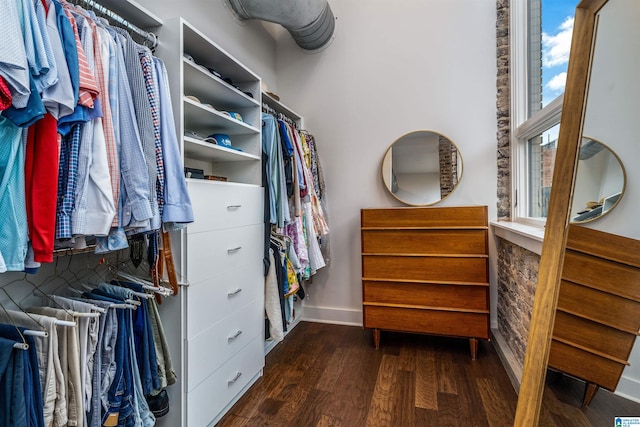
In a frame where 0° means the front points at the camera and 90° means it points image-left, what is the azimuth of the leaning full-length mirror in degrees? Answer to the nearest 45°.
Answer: approximately 45°

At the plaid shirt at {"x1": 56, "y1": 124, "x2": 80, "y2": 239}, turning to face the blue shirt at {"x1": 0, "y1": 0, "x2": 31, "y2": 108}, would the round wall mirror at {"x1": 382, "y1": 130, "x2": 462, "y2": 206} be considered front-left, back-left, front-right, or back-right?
back-left

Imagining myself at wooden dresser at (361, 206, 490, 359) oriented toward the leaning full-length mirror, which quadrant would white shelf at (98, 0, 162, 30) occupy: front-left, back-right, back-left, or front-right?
front-right

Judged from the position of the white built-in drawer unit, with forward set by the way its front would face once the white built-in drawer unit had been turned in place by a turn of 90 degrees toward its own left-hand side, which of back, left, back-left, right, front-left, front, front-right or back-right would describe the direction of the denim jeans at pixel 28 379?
back

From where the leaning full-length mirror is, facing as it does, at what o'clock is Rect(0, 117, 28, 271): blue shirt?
The blue shirt is roughly at 12 o'clock from the leaning full-length mirror.

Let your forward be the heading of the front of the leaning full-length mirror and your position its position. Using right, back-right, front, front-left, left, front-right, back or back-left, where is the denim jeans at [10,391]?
front

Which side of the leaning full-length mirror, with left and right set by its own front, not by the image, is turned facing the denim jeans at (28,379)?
front

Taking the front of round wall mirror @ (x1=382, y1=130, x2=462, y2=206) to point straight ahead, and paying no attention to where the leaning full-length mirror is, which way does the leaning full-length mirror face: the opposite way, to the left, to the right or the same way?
to the right

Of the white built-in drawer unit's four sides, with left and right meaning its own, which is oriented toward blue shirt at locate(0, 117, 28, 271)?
right

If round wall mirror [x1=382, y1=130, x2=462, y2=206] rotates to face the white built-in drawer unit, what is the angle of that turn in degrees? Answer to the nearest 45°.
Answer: approximately 45° to its right

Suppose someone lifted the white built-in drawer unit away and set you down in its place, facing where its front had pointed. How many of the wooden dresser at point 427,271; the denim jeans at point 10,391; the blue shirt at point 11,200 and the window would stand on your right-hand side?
2

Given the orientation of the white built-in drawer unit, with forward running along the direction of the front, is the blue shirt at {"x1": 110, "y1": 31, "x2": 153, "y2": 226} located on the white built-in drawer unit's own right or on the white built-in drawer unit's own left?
on the white built-in drawer unit's own right

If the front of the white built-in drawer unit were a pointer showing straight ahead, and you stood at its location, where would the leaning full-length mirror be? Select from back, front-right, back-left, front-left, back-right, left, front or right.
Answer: front

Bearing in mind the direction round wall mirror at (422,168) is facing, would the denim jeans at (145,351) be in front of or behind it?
in front

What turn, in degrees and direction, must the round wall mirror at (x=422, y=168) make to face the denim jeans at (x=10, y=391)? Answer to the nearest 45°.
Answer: approximately 45° to its right

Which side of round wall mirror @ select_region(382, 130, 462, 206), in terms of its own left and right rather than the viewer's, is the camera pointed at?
front

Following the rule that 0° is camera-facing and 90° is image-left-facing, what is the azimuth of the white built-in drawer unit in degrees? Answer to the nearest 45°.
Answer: approximately 315°

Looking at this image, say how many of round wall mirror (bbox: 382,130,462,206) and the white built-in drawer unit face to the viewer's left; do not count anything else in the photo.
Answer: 0
